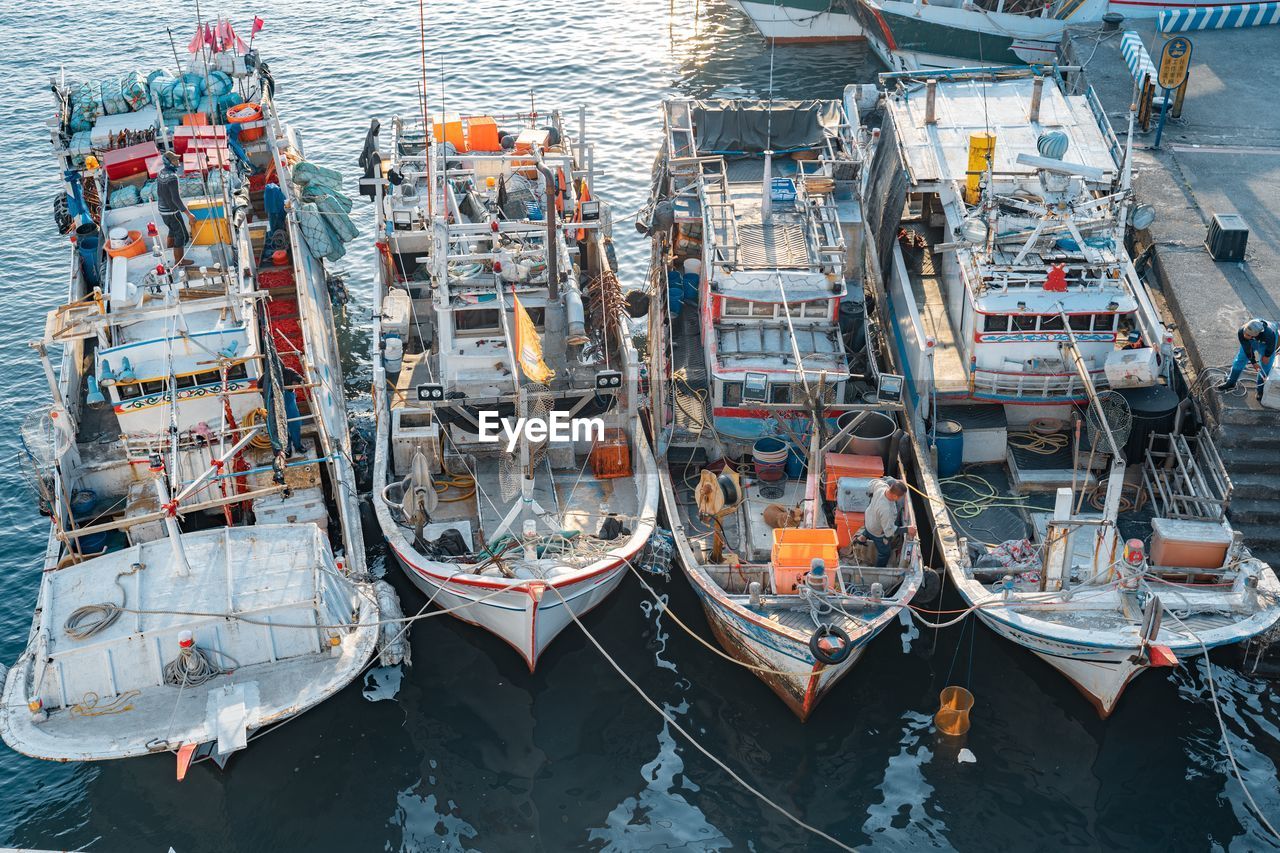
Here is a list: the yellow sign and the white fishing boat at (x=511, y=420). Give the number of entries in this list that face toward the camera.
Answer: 2

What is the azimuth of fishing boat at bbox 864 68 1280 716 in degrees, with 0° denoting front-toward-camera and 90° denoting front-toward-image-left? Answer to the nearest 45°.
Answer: approximately 0°

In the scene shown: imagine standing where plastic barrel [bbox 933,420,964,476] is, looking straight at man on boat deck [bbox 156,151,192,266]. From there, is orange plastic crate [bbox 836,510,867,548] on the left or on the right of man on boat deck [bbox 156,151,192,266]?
left

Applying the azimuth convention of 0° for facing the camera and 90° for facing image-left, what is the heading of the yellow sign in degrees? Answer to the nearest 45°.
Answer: approximately 0°

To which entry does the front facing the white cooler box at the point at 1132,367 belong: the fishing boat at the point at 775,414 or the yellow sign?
the yellow sign

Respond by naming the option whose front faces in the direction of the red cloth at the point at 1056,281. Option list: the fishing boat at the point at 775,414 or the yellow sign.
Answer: the yellow sign

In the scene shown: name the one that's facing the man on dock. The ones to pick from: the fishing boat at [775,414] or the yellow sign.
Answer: the yellow sign

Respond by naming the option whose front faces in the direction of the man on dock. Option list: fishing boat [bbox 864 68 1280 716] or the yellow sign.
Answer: the yellow sign
